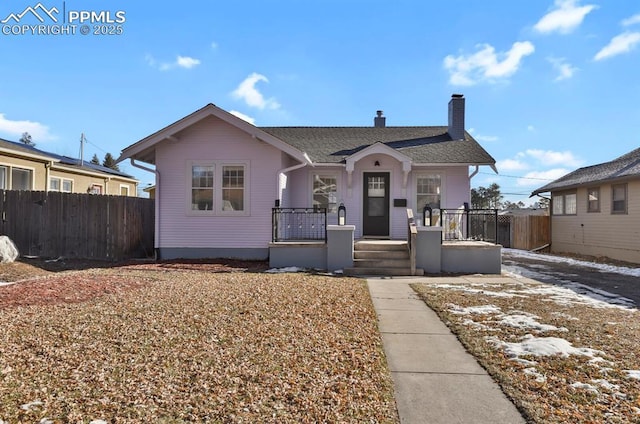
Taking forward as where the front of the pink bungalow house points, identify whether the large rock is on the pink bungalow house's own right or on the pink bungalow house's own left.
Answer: on the pink bungalow house's own right

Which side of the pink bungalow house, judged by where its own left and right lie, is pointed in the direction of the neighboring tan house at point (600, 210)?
left

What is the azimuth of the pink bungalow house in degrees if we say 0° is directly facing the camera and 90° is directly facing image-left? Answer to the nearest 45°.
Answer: approximately 0°

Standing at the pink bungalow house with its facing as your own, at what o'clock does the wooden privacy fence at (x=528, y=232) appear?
The wooden privacy fence is roughly at 8 o'clock from the pink bungalow house.

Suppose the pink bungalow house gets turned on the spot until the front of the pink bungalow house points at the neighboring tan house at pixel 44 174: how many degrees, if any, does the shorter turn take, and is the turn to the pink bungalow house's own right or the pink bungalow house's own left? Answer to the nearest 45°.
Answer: approximately 135° to the pink bungalow house's own right

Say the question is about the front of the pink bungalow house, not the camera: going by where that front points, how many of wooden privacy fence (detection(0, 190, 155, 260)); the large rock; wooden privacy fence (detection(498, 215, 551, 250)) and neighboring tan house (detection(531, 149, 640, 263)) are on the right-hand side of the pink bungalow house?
2

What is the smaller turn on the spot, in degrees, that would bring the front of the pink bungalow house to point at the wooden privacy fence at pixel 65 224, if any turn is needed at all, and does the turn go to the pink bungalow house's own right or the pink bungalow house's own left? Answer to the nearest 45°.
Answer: approximately 90° to the pink bungalow house's own right
